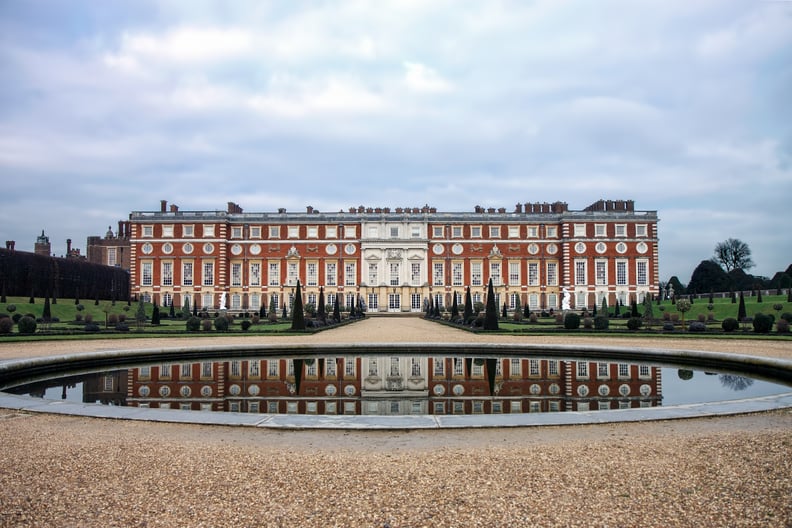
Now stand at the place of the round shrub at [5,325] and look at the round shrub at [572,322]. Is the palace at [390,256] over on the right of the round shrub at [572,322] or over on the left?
left

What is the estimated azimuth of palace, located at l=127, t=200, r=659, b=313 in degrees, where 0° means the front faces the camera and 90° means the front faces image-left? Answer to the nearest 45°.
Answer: approximately 0°

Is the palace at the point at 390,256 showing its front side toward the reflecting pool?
yes
